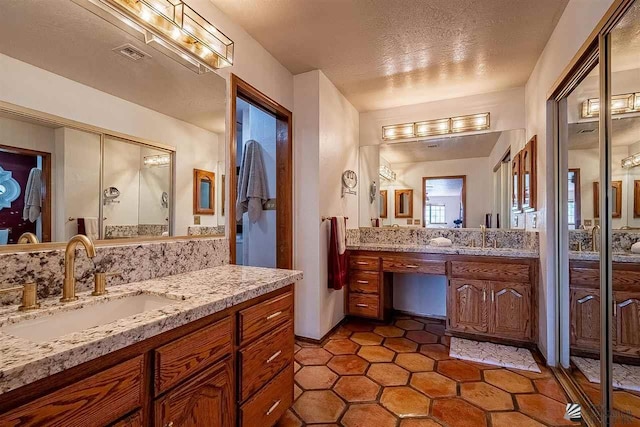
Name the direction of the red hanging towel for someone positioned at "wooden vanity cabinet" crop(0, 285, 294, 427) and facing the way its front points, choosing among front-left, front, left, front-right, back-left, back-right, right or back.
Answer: left

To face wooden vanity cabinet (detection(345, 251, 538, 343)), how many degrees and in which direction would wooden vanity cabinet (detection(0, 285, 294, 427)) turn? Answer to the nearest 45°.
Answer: approximately 45° to its left

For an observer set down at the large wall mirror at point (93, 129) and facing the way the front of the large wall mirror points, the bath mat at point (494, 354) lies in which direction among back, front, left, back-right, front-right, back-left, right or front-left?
front-left

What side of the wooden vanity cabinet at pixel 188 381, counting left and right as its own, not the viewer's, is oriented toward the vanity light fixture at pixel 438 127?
left

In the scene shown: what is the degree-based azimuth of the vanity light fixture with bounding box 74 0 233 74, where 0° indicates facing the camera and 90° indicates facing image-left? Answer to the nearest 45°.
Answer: approximately 315°

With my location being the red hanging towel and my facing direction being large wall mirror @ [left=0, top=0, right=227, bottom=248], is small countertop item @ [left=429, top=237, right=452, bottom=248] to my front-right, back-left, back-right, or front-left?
back-left

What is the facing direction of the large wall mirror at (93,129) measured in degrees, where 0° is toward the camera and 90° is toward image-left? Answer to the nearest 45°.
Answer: approximately 315°

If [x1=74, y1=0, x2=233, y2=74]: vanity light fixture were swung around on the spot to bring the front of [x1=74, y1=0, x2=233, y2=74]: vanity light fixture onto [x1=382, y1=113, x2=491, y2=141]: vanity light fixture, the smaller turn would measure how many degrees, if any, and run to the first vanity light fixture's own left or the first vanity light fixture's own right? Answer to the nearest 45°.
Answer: approximately 45° to the first vanity light fixture's own left
